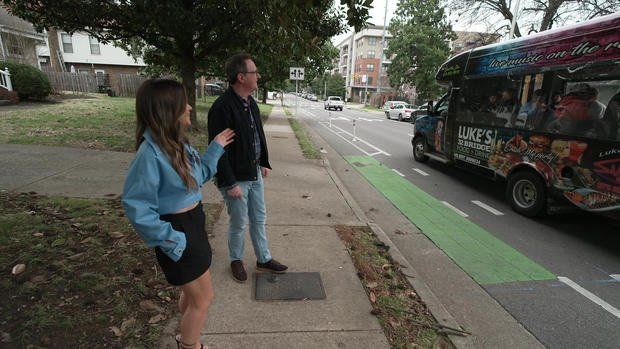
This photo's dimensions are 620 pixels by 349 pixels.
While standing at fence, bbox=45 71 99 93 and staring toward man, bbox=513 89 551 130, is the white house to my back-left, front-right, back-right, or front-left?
back-left

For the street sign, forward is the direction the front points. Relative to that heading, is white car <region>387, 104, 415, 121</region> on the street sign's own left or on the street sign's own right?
on the street sign's own left

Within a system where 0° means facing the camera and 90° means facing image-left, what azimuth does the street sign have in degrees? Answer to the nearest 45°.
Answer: approximately 0°

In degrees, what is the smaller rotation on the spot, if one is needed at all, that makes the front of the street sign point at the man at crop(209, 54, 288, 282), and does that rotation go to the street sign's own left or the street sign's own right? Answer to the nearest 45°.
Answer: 0° — it already faces them

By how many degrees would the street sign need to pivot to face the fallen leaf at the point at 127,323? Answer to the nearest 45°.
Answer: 0° — it already faces it

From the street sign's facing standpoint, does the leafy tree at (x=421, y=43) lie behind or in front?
behind

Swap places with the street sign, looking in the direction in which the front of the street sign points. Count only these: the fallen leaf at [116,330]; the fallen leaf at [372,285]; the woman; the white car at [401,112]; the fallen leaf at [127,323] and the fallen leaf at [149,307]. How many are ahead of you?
5

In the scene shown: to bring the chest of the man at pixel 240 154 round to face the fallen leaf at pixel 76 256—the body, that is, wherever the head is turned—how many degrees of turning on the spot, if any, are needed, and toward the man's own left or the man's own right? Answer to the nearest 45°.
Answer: approximately 135° to the man's own right

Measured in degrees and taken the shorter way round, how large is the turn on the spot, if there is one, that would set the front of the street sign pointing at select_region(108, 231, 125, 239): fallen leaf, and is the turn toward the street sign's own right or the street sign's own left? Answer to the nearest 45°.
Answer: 0° — it already faces it

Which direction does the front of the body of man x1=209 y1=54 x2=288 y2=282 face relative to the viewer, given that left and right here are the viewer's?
facing the viewer and to the right of the viewer

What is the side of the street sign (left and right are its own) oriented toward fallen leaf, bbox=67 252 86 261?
front
